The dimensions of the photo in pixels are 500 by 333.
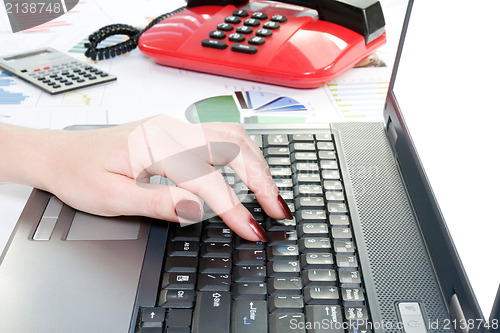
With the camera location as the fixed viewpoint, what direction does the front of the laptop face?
facing to the left of the viewer

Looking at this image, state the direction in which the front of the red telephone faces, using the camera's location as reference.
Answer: facing the viewer and to the left of the viewer

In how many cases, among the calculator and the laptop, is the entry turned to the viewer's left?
1

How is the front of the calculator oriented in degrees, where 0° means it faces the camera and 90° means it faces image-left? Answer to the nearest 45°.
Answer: approximately 315°

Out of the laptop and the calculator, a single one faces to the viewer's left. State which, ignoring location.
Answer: the laptop
